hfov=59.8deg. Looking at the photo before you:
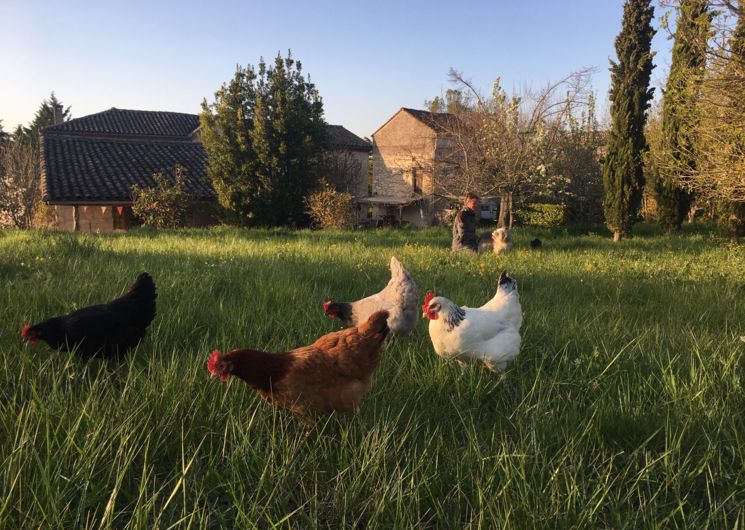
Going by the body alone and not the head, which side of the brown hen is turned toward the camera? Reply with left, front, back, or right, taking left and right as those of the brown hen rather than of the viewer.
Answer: left

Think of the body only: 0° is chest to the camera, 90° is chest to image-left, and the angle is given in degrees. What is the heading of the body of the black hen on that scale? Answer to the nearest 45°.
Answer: approximately 90°

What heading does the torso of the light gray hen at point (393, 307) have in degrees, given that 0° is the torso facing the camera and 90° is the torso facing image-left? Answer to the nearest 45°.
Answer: approximately 90°

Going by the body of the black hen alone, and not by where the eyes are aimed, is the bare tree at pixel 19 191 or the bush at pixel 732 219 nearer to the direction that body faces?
the bare tree

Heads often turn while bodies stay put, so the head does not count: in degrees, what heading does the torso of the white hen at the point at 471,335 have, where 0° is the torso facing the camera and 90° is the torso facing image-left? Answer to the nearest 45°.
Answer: approximately 90°

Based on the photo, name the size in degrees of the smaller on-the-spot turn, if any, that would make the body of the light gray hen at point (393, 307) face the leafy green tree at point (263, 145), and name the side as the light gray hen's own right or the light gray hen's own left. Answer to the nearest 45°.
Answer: approximately 90° to the light gray hen's own right

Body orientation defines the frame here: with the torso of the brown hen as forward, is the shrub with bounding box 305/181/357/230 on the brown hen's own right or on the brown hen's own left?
on the brown hen's own right

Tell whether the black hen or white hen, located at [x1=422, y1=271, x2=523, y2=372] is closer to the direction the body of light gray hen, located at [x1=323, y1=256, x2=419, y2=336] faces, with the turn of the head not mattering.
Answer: the black hen

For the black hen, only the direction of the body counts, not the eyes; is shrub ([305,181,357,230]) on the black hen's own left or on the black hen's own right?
on the black hen's own right

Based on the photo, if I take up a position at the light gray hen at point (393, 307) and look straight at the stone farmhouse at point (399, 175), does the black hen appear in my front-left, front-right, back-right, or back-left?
back-left

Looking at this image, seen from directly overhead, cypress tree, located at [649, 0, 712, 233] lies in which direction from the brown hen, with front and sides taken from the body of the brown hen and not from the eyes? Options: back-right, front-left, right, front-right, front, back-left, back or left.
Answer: back-right

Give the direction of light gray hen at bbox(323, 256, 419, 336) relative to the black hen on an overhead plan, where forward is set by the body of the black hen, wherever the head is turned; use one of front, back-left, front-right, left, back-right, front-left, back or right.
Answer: back
